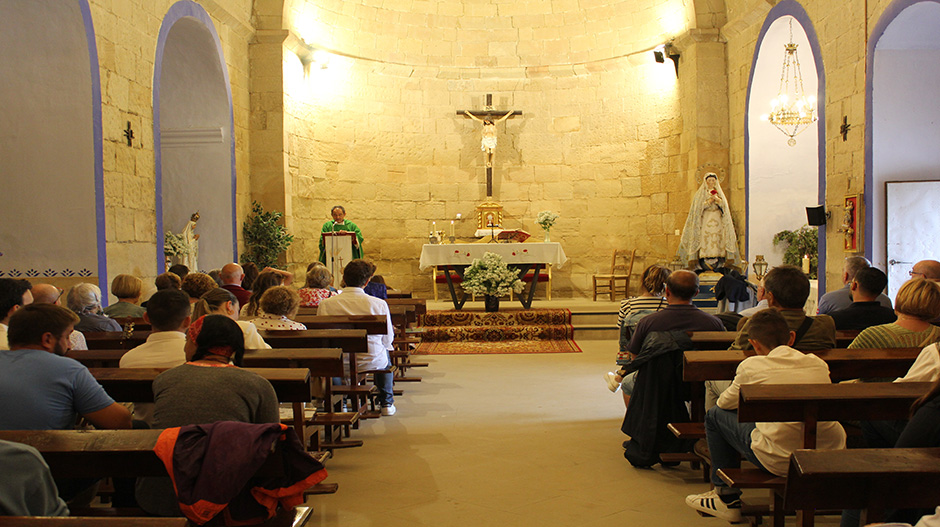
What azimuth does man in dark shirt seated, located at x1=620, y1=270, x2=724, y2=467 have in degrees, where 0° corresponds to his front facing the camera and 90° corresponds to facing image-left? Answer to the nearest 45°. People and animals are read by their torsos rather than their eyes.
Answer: approximately 180°

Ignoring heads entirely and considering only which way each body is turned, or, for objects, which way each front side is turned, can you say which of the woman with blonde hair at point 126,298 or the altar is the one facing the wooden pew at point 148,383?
the altar

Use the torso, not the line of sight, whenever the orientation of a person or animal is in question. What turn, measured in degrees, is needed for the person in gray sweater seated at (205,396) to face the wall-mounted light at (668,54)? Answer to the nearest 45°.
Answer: approximately 45° to their right

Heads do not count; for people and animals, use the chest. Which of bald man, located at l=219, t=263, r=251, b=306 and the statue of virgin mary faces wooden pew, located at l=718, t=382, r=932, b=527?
the statue of virgin mary

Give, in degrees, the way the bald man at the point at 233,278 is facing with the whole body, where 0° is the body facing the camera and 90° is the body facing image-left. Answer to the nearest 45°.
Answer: approximately 180°

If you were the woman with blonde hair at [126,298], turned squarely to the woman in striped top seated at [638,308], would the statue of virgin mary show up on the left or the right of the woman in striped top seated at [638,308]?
left

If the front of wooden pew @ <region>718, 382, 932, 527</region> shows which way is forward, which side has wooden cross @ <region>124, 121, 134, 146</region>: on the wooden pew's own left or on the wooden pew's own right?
on the wooden pew's own left

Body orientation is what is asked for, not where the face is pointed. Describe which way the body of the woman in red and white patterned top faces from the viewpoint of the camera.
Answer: away from the camera

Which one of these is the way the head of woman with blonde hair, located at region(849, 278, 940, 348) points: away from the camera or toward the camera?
away from the camera
